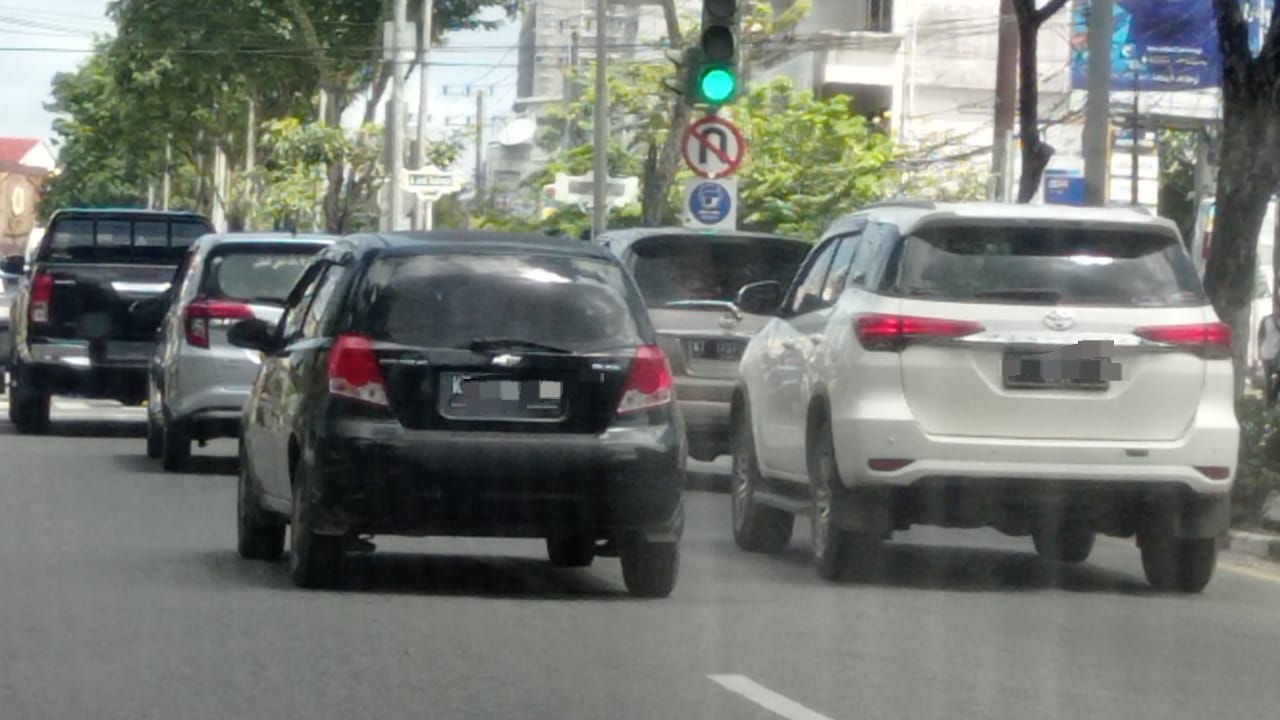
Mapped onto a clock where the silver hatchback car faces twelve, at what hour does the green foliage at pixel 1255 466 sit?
The green foliage is roughly at 4 o'clock from the silver hatchback car.

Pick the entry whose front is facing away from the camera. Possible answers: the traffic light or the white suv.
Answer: the white suv

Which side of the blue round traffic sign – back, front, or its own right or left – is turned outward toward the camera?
front

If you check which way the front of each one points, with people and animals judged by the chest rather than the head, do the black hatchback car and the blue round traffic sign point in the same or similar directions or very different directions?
very different directions

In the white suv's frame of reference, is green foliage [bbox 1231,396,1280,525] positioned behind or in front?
in front

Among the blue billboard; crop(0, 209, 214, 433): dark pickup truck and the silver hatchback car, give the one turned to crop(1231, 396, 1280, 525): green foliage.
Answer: the blue billboard

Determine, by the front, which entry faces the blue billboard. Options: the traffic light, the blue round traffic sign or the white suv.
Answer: the white suv

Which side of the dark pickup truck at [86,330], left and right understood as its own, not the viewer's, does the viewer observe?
back

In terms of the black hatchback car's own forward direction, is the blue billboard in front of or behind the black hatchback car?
in front

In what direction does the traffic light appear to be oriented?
toward the camera

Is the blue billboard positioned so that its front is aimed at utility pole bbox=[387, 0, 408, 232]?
no

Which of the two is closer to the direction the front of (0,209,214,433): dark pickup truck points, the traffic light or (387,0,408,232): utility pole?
the utility pole

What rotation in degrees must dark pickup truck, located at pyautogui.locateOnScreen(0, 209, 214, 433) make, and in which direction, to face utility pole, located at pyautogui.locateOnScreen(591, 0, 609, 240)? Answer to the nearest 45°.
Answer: approximately 45° to its right

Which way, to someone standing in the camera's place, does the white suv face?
facing away from the viewer

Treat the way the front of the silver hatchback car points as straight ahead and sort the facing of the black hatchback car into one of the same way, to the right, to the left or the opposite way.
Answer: the same way

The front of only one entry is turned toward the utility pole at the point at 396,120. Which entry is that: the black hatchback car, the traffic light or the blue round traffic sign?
the black hatchback car

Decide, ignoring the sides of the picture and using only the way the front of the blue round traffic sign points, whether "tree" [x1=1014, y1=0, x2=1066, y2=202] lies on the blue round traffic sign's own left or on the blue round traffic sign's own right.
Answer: on the blue round traffic sign's own left

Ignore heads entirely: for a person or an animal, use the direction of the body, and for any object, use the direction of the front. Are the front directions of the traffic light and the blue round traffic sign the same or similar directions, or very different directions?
same or similar directions

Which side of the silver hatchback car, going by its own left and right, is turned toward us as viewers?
back

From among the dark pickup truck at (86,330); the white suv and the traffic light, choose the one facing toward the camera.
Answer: the traffic light

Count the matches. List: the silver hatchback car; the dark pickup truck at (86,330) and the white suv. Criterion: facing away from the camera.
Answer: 3

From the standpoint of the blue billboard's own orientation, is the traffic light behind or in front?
in front
